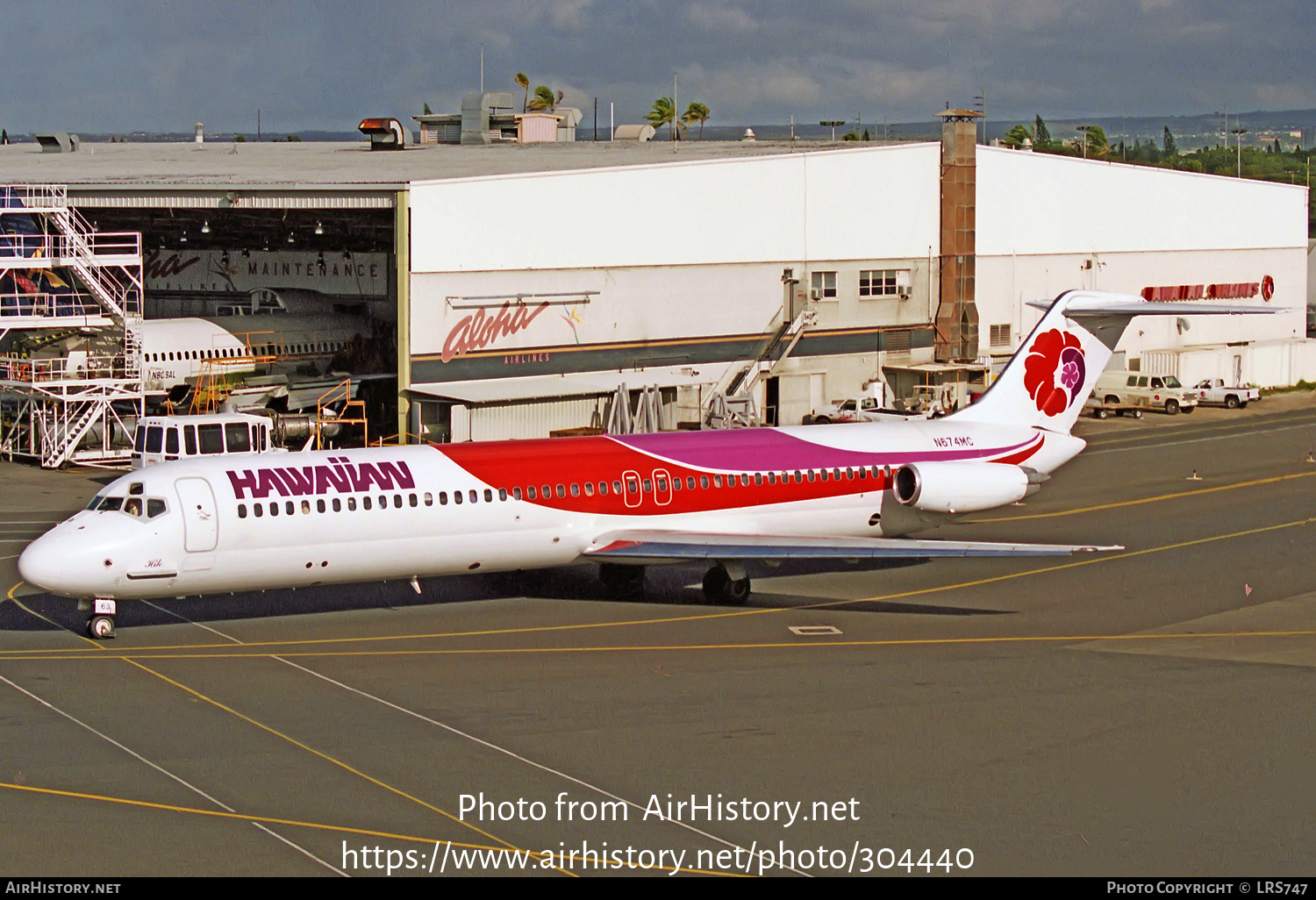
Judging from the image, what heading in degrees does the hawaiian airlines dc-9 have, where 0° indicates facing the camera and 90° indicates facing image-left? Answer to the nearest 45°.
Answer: approximately 45°

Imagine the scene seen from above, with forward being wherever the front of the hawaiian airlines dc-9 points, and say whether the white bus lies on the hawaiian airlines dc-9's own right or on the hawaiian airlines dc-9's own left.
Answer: on the hawaiian airlines dc-9's own right
